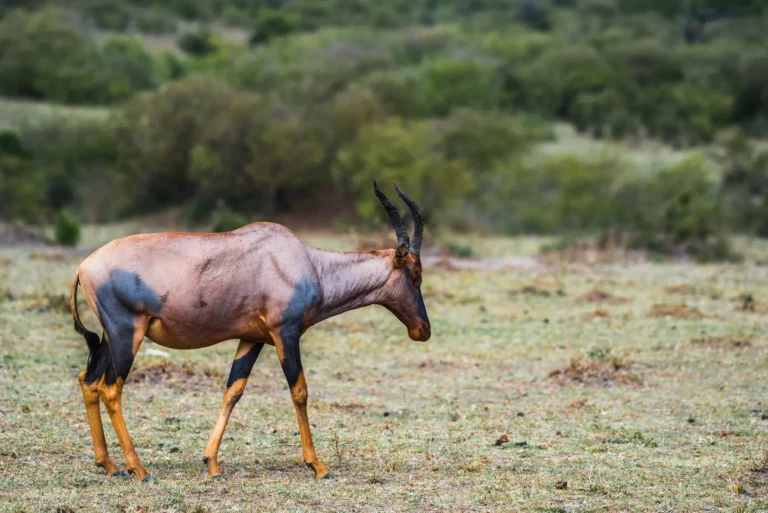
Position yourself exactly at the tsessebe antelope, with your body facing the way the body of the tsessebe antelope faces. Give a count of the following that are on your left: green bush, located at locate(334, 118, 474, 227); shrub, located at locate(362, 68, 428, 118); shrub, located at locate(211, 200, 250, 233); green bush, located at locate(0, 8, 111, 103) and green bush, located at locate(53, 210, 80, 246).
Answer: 5

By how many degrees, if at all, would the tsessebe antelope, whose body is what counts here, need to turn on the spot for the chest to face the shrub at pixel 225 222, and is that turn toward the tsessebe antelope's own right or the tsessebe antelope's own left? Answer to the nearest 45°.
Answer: approximately 90° to the tsessebe antelope's own left

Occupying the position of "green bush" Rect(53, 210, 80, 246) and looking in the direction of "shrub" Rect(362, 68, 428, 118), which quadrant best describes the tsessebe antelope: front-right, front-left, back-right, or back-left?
back-right

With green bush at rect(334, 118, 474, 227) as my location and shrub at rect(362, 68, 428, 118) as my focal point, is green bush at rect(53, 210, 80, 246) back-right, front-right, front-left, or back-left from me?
back-left

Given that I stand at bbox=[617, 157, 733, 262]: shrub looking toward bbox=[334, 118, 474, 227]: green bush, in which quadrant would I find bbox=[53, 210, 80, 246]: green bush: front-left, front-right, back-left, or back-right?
front-left

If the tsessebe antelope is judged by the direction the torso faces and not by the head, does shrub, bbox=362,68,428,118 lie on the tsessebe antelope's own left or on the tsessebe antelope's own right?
on the tsessebe antelope's own left

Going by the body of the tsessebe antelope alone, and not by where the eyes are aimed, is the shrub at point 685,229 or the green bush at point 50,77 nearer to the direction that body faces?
the shrub

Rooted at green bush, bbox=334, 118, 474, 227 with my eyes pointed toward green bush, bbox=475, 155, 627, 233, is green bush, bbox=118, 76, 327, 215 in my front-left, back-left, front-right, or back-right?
back-left

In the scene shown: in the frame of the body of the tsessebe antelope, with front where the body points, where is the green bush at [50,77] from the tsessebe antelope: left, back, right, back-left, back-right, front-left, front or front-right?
left

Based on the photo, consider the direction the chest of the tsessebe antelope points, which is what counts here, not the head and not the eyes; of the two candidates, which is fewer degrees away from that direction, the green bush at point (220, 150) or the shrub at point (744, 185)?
the shrub

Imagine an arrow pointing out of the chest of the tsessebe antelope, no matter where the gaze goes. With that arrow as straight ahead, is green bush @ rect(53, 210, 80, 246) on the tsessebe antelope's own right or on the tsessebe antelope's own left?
on the tsessebe antelope's own left

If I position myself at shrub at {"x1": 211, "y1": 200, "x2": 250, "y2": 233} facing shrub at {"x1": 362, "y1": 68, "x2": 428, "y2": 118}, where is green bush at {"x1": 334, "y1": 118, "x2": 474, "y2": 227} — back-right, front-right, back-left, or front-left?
front-right

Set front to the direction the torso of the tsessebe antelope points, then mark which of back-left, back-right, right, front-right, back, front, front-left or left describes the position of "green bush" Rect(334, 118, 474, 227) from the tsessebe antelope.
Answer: left

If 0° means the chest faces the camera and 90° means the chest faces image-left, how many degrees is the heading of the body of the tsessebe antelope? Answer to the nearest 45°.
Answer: approximately 270°

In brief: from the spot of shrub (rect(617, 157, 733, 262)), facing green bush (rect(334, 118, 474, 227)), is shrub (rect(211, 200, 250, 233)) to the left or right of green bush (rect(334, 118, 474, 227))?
left

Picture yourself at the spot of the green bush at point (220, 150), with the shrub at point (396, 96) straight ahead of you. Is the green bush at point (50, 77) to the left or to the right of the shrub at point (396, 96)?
left
